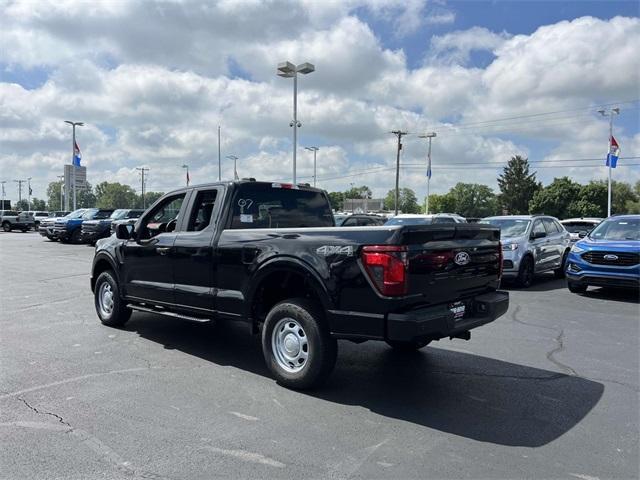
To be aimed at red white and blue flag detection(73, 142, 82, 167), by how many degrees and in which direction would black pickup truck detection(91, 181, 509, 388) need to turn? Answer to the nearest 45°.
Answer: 0° — it already faces it

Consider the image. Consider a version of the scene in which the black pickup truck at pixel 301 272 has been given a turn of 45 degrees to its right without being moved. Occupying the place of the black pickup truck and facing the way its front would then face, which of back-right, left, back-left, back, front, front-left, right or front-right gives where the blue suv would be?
front-right

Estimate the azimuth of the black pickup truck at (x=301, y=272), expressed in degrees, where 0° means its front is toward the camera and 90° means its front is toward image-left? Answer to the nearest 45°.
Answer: approximately 135°

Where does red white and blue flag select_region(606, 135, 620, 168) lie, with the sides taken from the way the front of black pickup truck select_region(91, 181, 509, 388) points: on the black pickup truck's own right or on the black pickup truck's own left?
on the black pickup truck's own right

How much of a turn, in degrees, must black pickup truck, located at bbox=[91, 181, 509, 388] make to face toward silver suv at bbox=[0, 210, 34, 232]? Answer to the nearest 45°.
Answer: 0° — it already faces it
